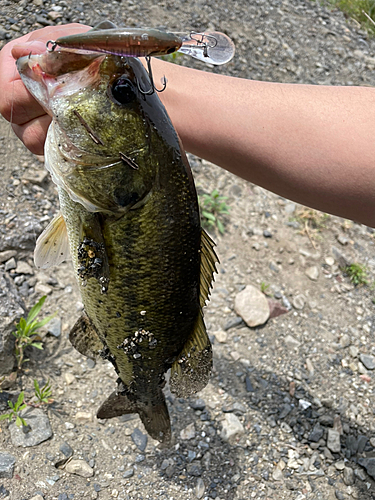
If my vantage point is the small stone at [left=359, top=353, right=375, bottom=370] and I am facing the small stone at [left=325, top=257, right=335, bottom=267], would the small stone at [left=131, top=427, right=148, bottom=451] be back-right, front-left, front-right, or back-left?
back-left

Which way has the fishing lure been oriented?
to the viewer's right

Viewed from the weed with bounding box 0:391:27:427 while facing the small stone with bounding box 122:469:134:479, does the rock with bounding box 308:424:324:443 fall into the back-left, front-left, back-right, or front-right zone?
front-left

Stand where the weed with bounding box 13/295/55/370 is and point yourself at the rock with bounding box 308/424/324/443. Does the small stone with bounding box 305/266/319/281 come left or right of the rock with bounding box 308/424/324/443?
left

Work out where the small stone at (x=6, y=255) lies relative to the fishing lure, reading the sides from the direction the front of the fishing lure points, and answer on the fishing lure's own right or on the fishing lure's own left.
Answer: on the fishing lure's own left

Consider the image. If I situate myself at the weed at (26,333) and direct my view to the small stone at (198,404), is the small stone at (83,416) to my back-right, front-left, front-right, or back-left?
front-right
